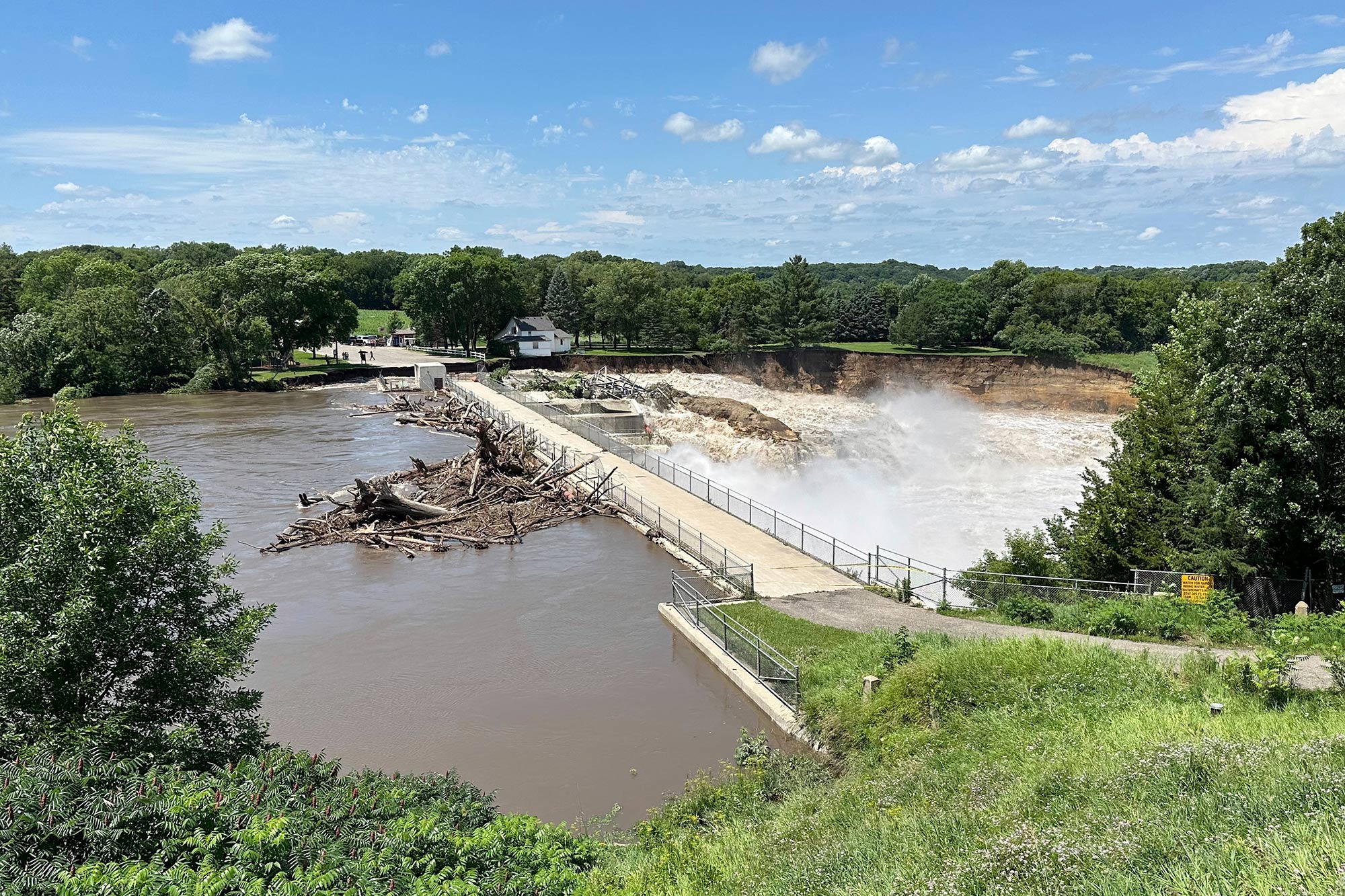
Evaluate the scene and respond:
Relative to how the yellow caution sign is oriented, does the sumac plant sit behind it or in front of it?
in front

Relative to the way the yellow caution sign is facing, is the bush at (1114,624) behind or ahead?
ahead

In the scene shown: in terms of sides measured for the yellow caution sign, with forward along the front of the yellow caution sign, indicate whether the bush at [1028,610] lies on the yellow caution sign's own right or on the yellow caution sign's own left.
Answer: on the yellow caution sign's own right

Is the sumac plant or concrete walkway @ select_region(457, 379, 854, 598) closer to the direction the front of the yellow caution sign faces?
the sumac plant

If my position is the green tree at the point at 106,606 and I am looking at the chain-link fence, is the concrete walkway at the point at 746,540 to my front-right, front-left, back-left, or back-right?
front-left

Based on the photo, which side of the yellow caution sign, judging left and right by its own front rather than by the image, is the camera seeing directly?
front

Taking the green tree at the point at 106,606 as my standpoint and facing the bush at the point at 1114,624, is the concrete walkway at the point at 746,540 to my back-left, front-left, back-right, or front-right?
front-left

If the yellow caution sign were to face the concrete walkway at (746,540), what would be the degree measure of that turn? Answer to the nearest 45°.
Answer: approximately 90° to its right

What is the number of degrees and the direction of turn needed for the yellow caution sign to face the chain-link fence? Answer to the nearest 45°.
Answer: approximately 45° to its right

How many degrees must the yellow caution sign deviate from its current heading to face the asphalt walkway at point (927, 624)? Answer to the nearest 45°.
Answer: approximately 45° to its right

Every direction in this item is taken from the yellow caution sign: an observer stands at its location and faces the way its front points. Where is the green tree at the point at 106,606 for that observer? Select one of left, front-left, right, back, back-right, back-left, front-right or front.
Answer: front-right
